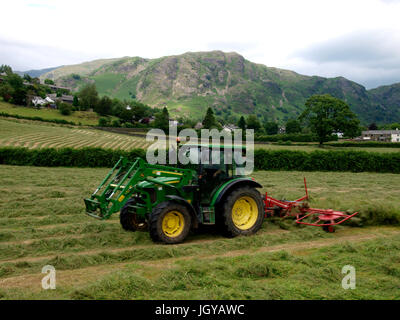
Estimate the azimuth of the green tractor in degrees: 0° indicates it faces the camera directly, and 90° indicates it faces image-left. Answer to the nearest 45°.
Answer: approximately 45°

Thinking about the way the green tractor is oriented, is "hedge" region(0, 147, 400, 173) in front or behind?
behind

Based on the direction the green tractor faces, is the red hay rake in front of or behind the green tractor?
behind
